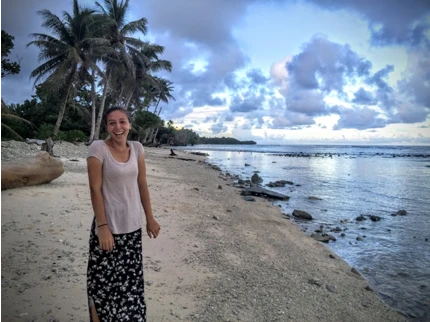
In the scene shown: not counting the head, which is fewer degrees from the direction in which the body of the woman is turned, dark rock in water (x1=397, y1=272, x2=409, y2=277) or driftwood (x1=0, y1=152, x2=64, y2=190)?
the dark rock in water

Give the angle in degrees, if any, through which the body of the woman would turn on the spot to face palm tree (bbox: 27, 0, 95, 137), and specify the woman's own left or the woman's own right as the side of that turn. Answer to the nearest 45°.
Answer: approximately 135° to the woman's own left

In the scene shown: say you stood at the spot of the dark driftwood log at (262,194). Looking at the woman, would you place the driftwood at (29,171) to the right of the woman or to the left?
right

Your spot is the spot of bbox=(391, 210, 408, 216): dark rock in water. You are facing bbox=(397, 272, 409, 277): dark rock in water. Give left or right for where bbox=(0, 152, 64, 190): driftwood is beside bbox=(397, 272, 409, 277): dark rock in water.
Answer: right

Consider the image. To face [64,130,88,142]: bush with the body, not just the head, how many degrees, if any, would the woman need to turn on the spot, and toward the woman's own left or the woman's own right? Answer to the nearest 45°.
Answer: approximately 135° to the woman's own left

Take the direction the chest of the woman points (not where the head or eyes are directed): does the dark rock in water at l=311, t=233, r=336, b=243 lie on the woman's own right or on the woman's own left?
on the woman's own left

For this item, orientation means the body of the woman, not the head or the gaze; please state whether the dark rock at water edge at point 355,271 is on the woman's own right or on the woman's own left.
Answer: on the woman's own left

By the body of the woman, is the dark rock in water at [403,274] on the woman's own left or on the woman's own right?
on the woman's own left

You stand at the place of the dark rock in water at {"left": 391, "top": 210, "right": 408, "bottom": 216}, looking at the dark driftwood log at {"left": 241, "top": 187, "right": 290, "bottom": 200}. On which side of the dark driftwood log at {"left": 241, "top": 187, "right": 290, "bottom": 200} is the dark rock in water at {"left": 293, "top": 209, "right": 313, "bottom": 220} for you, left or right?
left

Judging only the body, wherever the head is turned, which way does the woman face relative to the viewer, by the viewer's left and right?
facing the viewer and to the right of the viewer

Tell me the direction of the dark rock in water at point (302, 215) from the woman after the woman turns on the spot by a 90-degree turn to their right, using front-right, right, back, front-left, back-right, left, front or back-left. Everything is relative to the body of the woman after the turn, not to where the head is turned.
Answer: back

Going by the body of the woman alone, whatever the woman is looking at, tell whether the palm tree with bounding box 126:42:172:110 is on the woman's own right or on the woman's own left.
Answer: on the woman's own left
